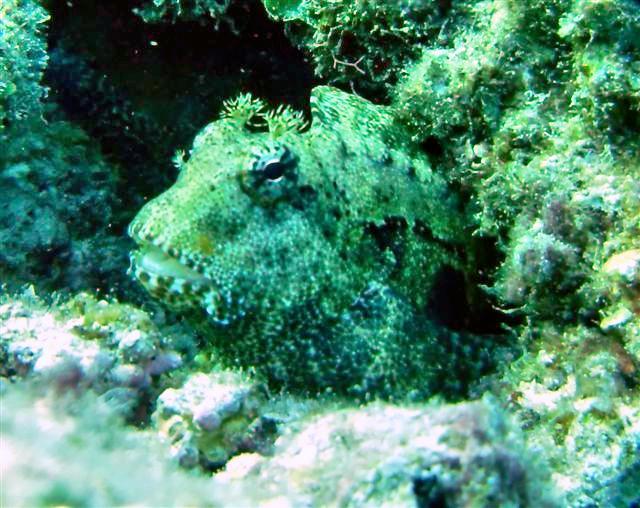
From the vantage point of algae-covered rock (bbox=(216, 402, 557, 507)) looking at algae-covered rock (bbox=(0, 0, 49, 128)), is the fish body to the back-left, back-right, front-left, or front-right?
front-right

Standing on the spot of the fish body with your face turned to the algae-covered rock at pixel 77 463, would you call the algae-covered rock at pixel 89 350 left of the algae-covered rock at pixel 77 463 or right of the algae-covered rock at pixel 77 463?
right

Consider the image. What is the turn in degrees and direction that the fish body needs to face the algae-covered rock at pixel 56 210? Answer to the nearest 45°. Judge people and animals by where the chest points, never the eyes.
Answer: approximately 45° to its right

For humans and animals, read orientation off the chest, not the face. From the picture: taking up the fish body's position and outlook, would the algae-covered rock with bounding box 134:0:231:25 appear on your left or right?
on your right

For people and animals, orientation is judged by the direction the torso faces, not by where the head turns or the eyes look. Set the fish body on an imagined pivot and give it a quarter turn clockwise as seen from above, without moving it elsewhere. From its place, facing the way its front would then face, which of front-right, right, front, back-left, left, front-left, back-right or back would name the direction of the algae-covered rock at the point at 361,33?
front

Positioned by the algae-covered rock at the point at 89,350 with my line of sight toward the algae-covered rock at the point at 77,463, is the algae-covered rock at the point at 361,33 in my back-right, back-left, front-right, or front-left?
back-left

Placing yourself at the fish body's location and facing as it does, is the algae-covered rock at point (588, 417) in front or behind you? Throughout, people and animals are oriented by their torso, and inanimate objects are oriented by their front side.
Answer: behind

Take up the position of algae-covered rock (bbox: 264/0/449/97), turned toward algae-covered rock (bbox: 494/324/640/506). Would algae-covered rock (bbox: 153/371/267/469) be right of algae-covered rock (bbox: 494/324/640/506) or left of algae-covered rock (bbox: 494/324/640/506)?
right

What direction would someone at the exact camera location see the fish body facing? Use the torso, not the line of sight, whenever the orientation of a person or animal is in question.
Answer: facing to the left of the viewer

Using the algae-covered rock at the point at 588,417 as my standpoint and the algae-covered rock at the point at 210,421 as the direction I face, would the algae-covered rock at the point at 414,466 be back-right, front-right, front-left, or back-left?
front-left
